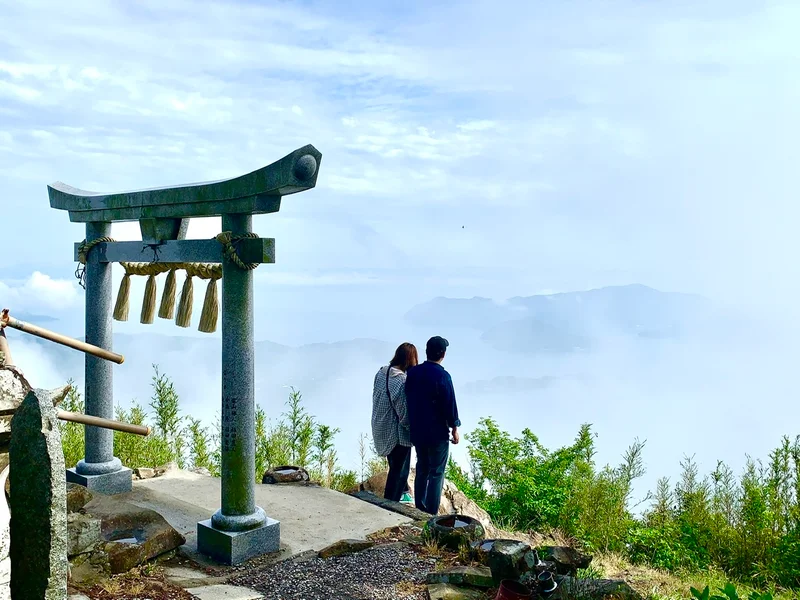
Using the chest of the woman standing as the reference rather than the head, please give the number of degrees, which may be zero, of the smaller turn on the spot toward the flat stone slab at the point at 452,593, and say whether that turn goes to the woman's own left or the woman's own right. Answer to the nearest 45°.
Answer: approximately 135° to the woman's own right

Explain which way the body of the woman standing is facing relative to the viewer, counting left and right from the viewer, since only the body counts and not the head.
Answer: facing away from the viewer and to the right of the viewer

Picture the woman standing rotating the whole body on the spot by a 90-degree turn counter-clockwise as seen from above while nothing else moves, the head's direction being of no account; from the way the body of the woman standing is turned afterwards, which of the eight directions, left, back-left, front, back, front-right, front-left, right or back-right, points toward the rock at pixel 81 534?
left

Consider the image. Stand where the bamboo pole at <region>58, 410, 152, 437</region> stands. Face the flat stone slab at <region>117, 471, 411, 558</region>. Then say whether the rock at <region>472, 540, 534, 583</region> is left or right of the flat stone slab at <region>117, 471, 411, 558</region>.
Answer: right

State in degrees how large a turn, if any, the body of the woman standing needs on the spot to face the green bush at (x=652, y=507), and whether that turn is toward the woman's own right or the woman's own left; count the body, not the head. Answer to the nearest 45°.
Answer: approximately 45° to the woman's own right

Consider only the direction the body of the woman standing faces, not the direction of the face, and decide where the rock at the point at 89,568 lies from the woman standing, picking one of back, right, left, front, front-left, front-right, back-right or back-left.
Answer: back

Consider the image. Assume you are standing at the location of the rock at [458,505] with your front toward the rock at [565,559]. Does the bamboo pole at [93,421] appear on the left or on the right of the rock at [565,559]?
right

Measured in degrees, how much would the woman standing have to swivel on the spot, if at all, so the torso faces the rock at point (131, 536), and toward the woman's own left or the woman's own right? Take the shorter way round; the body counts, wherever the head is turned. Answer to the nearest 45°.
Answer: approximately 180°

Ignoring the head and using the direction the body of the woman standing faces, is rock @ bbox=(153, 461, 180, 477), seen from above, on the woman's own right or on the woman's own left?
on the woman's own left
